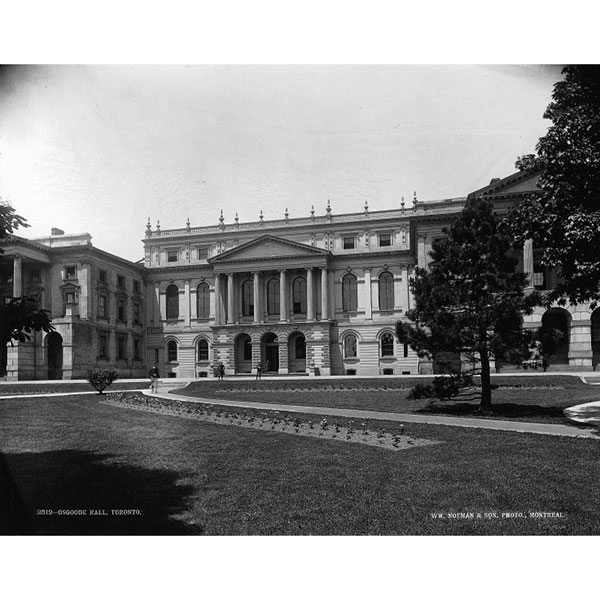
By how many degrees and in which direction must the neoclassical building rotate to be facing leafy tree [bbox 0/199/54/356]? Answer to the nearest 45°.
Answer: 0° — it already faces it

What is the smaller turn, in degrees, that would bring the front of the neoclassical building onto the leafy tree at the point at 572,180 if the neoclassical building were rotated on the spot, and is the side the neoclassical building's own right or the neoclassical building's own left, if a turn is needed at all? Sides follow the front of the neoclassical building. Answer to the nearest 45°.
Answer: approximately 45° to the neoclassical building's own left

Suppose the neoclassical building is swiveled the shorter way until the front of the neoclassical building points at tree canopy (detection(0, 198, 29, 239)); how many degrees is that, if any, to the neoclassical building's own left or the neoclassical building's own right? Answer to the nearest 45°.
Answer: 0° — it already faces it

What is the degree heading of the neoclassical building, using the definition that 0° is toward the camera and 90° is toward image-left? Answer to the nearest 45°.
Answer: approximately 0°
